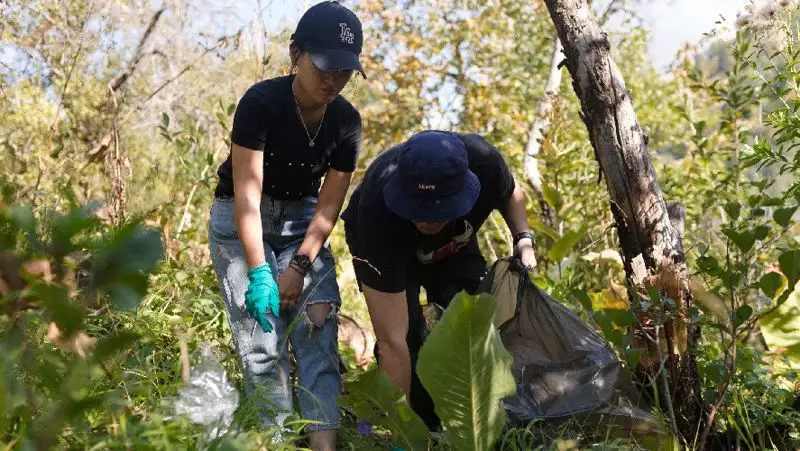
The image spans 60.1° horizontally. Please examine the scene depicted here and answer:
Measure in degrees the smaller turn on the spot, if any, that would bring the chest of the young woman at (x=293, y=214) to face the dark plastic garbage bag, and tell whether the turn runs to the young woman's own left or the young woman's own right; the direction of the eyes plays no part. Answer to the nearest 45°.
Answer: approximately 45° to the young woman's own left

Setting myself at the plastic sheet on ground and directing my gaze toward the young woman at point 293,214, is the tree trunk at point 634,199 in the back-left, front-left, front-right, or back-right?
front-right

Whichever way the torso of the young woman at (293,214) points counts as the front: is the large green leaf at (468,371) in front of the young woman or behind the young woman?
in front

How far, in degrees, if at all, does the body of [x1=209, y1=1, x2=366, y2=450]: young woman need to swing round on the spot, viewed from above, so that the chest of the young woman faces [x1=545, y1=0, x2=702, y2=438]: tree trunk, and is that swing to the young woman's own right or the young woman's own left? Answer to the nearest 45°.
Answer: approximately 45° to the young woman's own left

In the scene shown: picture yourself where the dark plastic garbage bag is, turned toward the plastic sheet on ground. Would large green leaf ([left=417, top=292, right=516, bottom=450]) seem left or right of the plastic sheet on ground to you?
left

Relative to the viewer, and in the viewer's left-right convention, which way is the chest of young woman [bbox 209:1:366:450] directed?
facing the viewer and to the right of the viewer

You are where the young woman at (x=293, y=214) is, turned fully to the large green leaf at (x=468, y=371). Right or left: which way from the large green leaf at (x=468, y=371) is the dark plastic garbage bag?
left

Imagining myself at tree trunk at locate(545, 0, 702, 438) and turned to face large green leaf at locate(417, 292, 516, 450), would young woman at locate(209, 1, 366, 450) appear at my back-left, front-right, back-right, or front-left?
front-right

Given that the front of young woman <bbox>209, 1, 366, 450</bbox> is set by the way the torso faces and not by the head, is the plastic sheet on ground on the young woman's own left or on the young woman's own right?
on the young woman's own right
